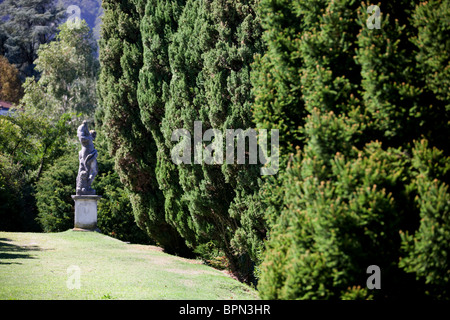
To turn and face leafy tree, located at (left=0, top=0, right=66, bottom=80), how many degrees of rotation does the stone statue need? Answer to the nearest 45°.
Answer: approximately 135° to its right

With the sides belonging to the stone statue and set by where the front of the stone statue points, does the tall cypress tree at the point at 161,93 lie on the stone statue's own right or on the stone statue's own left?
on the stone statue's own left

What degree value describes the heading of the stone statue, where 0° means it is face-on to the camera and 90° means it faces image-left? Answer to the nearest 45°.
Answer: approximately 45°

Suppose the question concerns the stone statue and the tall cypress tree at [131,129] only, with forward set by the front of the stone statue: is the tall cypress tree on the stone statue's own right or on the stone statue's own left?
on the stone statue's own left

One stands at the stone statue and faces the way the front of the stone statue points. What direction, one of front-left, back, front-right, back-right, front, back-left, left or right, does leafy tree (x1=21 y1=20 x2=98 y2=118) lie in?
back-right

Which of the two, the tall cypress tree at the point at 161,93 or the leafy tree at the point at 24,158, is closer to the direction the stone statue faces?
the tall cypress tree

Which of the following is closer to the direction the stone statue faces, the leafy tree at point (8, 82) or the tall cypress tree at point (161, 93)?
the tall cypress tree

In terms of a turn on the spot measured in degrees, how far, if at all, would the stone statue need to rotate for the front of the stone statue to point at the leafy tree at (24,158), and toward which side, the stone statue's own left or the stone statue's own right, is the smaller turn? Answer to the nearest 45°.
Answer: approximately 135° to the stone statue's own right

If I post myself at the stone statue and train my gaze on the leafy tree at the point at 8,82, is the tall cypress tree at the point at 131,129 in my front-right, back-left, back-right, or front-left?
back-right

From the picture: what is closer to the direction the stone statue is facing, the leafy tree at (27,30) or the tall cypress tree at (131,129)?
the tall cypress tree

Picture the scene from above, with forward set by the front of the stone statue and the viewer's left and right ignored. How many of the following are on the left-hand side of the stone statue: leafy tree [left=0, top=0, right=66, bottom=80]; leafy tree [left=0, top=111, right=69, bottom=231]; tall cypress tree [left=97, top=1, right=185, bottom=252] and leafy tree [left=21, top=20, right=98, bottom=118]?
1

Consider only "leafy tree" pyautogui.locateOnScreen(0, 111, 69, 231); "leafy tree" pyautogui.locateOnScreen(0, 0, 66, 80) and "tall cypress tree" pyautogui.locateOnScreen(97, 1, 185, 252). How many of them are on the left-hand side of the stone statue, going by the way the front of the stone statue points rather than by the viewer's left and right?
1
